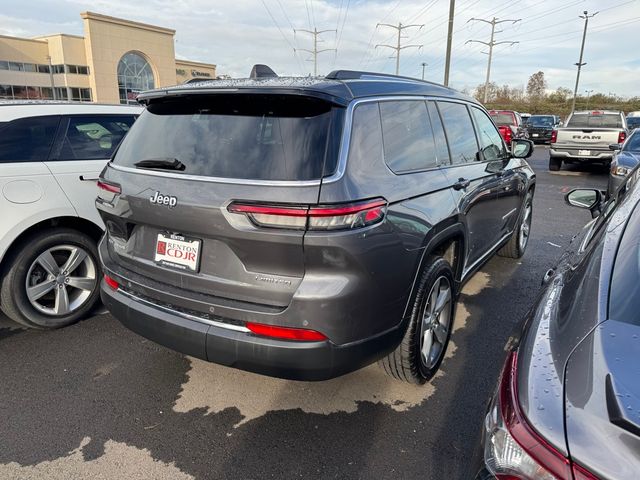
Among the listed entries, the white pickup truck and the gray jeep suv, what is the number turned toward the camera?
0

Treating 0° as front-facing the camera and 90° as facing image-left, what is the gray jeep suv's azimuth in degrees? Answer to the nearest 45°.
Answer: approximately 225°

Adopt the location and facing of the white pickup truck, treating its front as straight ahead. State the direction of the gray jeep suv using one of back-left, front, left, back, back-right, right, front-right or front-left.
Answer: back

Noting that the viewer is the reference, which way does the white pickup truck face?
facing away from the viewer

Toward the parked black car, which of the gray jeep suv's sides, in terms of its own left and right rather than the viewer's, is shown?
front

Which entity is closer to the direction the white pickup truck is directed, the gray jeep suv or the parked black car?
the parked black car
